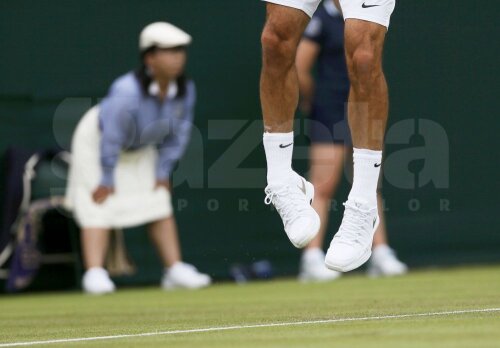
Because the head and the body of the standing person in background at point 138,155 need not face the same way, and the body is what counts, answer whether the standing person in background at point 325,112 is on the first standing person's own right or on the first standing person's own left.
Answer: on the first standing person's own left
